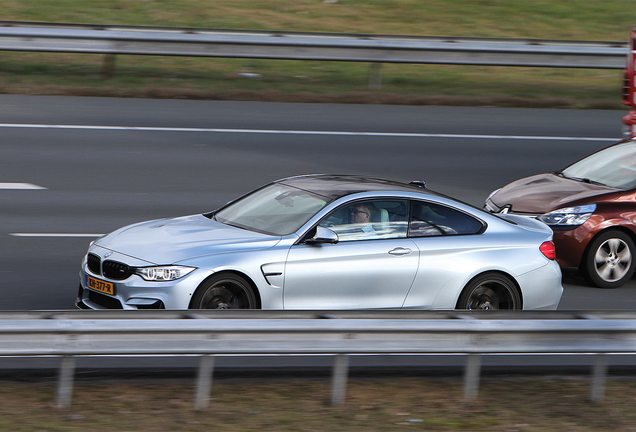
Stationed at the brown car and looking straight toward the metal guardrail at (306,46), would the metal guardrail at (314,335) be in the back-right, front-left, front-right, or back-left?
back-left

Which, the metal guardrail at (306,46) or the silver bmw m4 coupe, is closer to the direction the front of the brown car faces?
the silver bmw m4 coupe

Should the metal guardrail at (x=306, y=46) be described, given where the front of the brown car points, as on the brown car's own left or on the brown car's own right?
on the brown car's own right

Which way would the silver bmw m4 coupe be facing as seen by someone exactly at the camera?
facing the viewer and to the left of the viewer

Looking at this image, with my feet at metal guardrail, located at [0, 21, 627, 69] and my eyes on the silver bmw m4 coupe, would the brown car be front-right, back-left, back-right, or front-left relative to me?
front-left

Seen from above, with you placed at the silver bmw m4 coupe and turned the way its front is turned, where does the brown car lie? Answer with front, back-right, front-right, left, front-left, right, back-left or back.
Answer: back

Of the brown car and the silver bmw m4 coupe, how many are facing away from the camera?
0

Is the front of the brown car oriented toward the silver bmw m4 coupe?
yes
